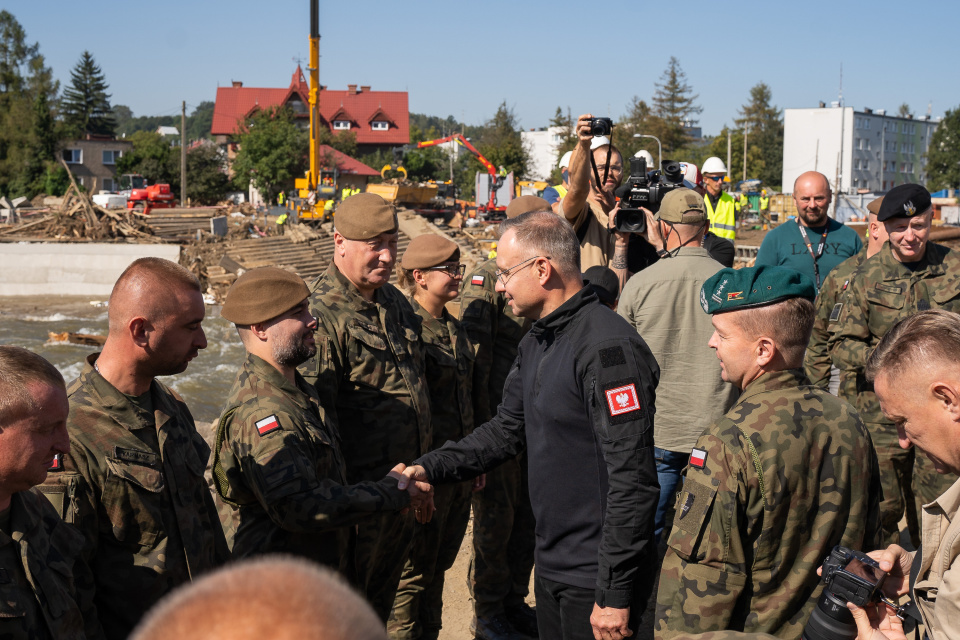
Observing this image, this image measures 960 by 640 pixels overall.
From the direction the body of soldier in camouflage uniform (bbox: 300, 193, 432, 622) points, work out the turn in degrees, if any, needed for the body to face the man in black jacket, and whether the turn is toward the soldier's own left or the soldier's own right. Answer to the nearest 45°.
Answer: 0° — they already face them

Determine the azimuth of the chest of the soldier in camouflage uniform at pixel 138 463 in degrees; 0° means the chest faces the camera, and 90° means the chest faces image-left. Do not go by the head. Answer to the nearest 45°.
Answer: approximately 315°

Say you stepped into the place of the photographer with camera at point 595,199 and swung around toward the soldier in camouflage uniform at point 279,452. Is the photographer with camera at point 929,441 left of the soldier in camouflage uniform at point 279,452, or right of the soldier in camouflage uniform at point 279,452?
left

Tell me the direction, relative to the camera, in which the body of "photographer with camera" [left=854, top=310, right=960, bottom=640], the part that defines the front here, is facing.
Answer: to the viewer's left

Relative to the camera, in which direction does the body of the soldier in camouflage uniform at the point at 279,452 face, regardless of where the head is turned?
to the viewer's right

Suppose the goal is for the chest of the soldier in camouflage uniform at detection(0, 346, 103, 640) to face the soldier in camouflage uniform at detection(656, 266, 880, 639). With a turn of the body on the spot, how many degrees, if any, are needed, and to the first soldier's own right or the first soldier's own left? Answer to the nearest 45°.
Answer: approximately 45° to the first soldier's own left

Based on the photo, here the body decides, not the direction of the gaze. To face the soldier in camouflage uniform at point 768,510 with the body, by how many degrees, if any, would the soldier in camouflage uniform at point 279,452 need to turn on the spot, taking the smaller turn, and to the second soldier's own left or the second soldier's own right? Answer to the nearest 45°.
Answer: approximately 45° to the second soldier's own right

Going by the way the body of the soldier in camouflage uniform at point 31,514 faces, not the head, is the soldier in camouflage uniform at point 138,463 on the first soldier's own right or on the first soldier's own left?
on the first soldier's own left

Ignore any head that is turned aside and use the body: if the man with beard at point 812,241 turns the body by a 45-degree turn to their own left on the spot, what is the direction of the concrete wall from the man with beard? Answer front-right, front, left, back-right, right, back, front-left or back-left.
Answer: back

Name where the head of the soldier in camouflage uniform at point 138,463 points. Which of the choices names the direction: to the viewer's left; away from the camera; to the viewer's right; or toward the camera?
to the viewer's right

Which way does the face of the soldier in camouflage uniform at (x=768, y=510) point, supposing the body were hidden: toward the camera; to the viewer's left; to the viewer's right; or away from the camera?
to the viewer's left

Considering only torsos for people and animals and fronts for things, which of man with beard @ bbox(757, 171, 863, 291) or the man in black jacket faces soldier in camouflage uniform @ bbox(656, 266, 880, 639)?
the man with beard

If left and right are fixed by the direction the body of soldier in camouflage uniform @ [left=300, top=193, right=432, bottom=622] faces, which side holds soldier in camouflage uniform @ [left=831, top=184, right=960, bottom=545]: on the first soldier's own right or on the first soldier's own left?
on the first soldier's own left

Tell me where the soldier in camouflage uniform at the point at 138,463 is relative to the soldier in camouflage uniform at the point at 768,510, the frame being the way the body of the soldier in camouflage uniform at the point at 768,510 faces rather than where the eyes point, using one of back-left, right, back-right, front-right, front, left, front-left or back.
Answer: front-left
